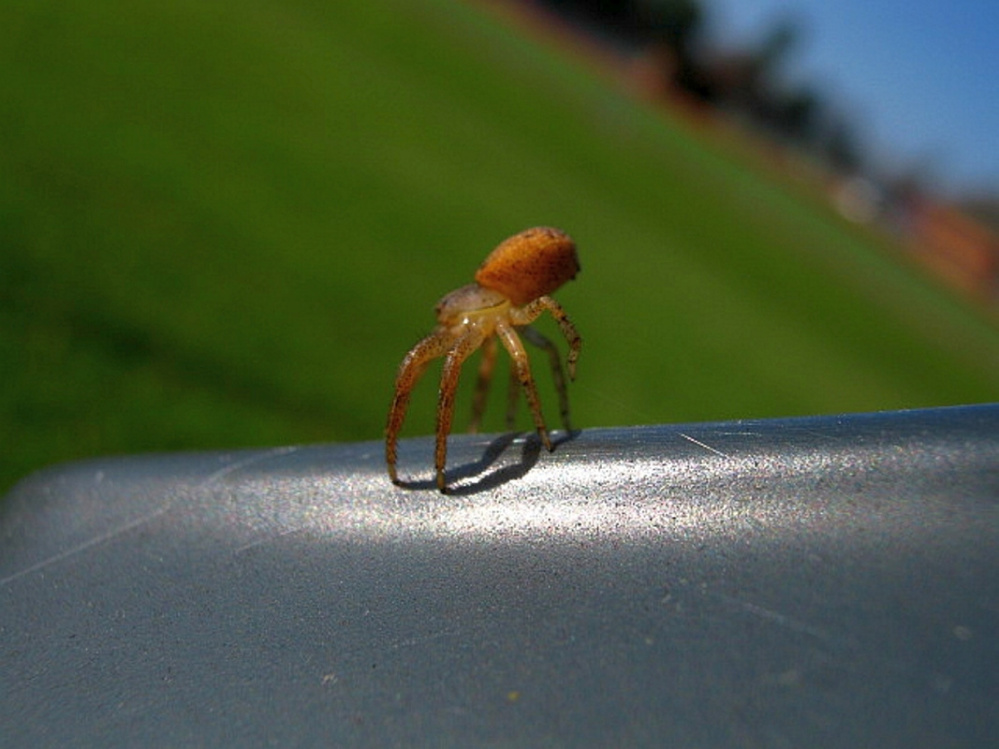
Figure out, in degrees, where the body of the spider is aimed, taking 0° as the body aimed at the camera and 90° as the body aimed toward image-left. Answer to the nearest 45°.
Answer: approximately 90°
